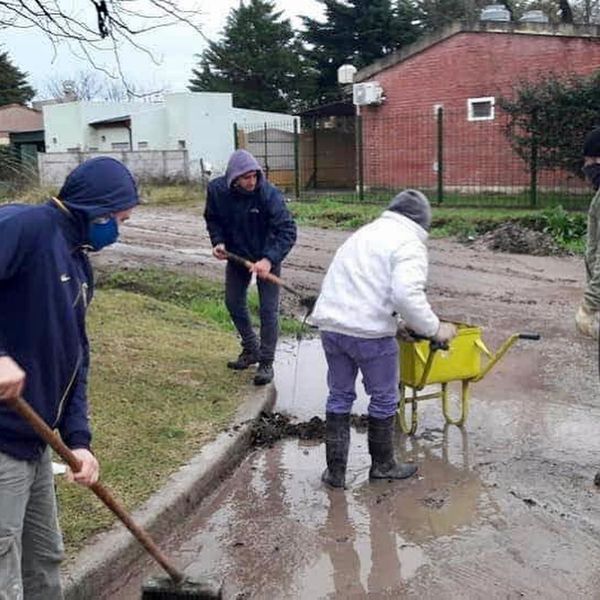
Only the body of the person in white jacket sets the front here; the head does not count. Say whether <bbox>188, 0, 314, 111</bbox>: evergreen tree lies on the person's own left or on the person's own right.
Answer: on the person's own left

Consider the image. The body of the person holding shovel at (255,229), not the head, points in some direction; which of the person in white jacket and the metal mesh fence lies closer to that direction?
the person in white jacket

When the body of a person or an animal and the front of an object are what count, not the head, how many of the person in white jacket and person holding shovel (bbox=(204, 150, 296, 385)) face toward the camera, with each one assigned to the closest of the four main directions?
1

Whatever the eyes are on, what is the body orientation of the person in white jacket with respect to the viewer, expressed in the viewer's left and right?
facing away from the viewer and to the right of the viewer

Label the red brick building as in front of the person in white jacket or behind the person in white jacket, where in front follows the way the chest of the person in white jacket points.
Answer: in front

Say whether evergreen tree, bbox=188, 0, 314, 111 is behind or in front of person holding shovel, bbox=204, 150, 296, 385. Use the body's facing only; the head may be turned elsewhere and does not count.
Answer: behind

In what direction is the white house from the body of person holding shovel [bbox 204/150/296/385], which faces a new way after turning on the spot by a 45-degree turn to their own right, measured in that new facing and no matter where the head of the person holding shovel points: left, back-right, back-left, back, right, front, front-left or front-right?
back-right

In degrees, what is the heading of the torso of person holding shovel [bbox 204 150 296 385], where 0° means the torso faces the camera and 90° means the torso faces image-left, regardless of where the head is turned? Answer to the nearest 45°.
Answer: approximately 0°

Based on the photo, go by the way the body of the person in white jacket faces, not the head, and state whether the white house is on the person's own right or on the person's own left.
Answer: on the person's own left

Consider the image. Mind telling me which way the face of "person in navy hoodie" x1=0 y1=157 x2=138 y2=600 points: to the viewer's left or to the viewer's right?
to the viewer's right

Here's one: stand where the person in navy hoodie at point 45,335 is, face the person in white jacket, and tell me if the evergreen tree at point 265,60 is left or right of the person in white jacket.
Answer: left

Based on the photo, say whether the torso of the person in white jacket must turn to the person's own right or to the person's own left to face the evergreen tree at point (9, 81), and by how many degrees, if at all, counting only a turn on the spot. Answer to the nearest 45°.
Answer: approximately 90° to the person's own left

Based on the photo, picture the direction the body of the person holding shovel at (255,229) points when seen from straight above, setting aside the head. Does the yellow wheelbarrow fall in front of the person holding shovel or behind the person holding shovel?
in front

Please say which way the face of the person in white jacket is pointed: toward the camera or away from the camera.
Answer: away from the camera
